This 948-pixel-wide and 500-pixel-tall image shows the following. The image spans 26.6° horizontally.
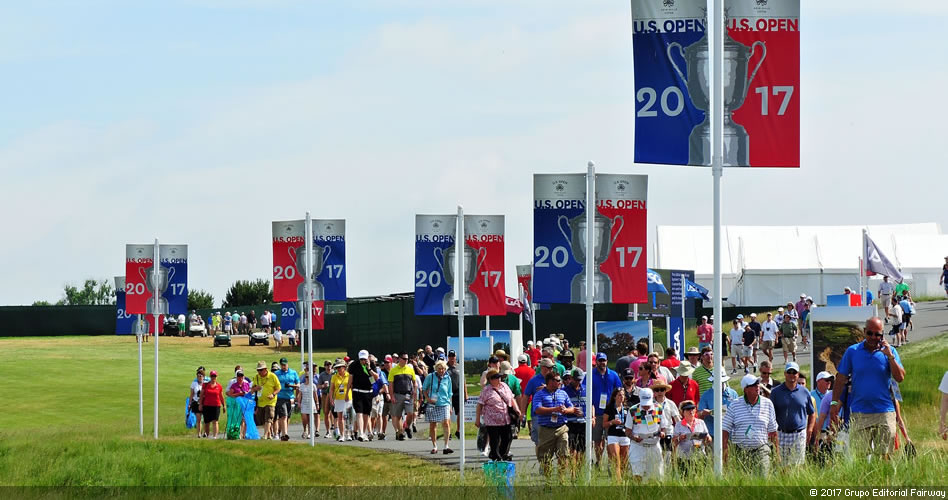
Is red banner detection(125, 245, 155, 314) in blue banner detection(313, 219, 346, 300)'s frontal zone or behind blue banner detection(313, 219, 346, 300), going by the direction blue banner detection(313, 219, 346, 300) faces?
behind

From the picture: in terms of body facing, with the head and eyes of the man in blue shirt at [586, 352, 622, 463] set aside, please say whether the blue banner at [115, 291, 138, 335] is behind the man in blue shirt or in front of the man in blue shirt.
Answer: behind

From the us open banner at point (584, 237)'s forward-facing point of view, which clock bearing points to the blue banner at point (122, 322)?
The blue banner is roughly at 5 o'clock from the us open banner.
